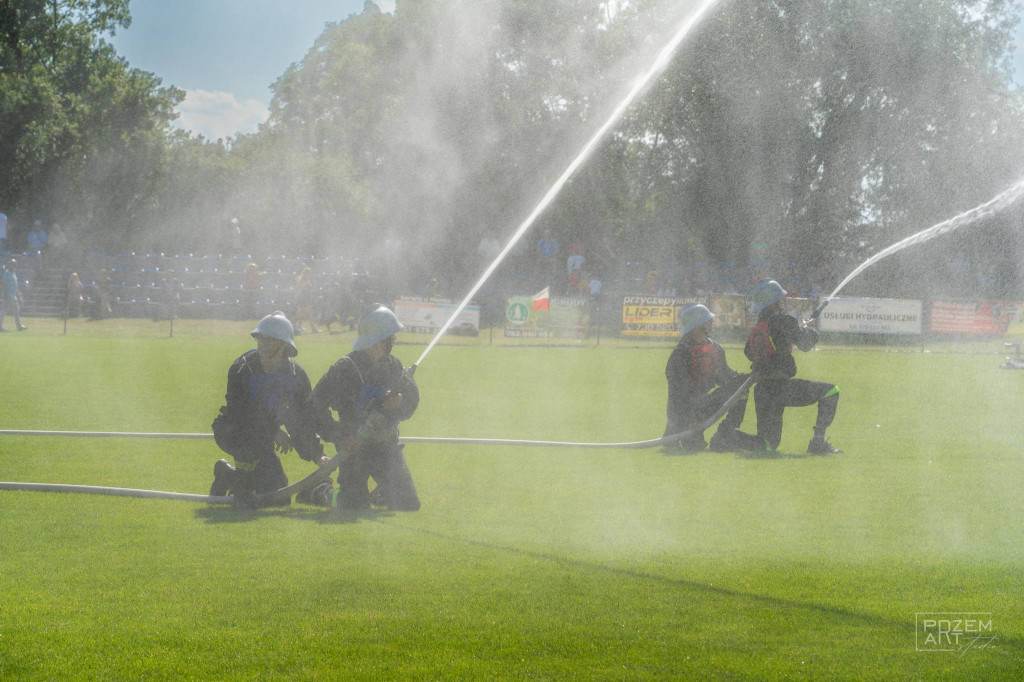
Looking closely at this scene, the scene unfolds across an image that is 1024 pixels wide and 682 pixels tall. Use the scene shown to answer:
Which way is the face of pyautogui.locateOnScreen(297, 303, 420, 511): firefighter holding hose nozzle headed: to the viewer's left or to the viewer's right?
to the viewer's right

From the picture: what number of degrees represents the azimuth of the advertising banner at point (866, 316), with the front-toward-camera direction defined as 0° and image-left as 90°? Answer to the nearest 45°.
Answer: approximately 0°

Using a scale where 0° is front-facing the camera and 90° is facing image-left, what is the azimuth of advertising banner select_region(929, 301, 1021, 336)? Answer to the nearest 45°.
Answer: approximately 0°

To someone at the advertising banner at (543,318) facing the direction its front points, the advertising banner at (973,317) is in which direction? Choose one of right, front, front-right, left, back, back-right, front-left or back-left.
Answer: left

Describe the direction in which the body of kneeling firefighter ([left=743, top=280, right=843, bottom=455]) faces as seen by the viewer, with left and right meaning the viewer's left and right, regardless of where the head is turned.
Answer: facing to the right of the viewer

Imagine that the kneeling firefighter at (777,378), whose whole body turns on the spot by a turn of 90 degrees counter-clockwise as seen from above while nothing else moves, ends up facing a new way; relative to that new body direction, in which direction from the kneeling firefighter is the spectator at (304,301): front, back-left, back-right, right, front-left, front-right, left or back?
front-left

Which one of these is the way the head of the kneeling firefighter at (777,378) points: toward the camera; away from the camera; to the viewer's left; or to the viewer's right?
to the viewer's right

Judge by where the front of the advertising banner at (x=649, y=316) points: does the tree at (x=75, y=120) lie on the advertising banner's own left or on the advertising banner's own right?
on the advertising banner's own right

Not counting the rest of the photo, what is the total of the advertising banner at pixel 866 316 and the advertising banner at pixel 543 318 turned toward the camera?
2

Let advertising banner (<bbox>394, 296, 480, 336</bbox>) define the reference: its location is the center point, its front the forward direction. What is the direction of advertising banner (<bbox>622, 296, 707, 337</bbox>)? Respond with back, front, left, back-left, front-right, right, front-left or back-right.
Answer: left

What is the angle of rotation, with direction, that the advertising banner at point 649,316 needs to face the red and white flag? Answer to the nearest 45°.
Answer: approximately 45° to its right

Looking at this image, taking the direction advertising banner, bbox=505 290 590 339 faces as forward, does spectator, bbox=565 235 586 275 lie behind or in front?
behind

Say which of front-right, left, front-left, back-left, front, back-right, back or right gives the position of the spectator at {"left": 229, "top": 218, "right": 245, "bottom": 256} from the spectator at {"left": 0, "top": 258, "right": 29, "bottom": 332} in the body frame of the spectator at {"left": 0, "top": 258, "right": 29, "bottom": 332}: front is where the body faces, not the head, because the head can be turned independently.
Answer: front-left

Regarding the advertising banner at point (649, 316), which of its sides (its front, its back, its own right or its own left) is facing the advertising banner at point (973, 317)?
left

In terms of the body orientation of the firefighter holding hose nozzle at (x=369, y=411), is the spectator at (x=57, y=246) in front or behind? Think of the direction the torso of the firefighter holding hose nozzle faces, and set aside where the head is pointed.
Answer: behind
